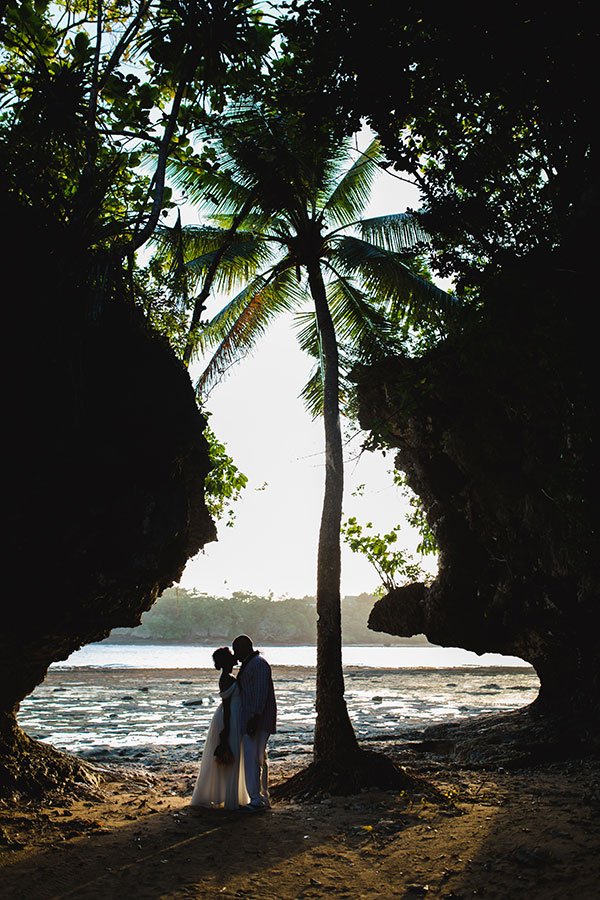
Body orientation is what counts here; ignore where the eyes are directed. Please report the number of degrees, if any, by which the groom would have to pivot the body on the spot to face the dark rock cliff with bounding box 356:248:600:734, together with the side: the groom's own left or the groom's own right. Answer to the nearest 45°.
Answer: approximately 135° to the groom's own right

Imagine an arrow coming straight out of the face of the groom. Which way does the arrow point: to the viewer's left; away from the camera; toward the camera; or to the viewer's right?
to the viewer's left

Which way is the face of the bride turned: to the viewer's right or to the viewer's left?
to the viewer's right

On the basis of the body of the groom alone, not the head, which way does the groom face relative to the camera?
to the viewer's left
